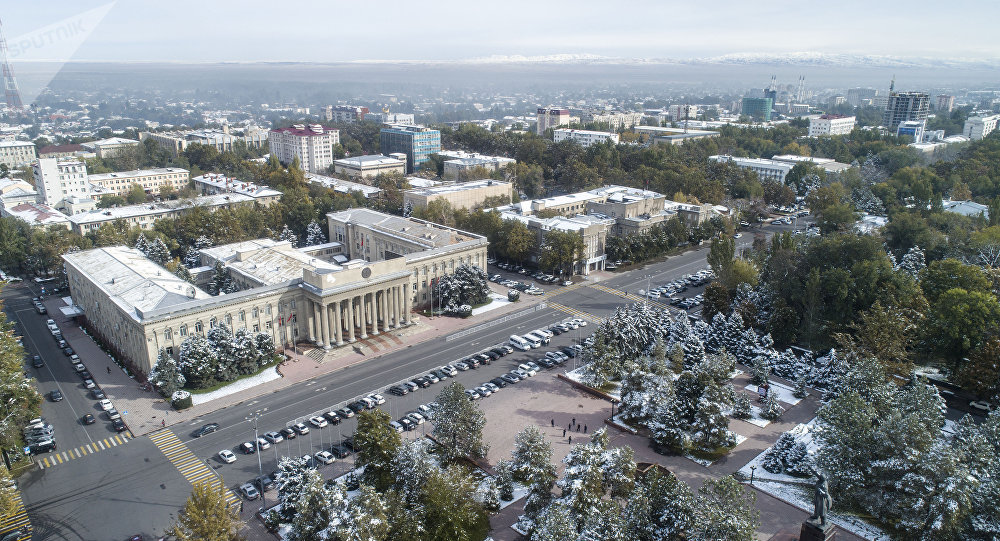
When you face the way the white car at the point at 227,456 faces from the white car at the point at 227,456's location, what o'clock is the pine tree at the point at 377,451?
The pine tree is roughly at 12 o'clock from the white car.

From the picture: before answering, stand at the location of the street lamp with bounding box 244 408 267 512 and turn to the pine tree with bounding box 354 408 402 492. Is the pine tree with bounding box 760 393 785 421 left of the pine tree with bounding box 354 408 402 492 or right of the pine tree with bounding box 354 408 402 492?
left

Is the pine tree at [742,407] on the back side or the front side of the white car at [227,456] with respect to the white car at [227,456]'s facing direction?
on the front side

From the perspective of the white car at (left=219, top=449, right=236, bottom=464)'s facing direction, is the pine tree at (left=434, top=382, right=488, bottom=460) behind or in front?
in front
